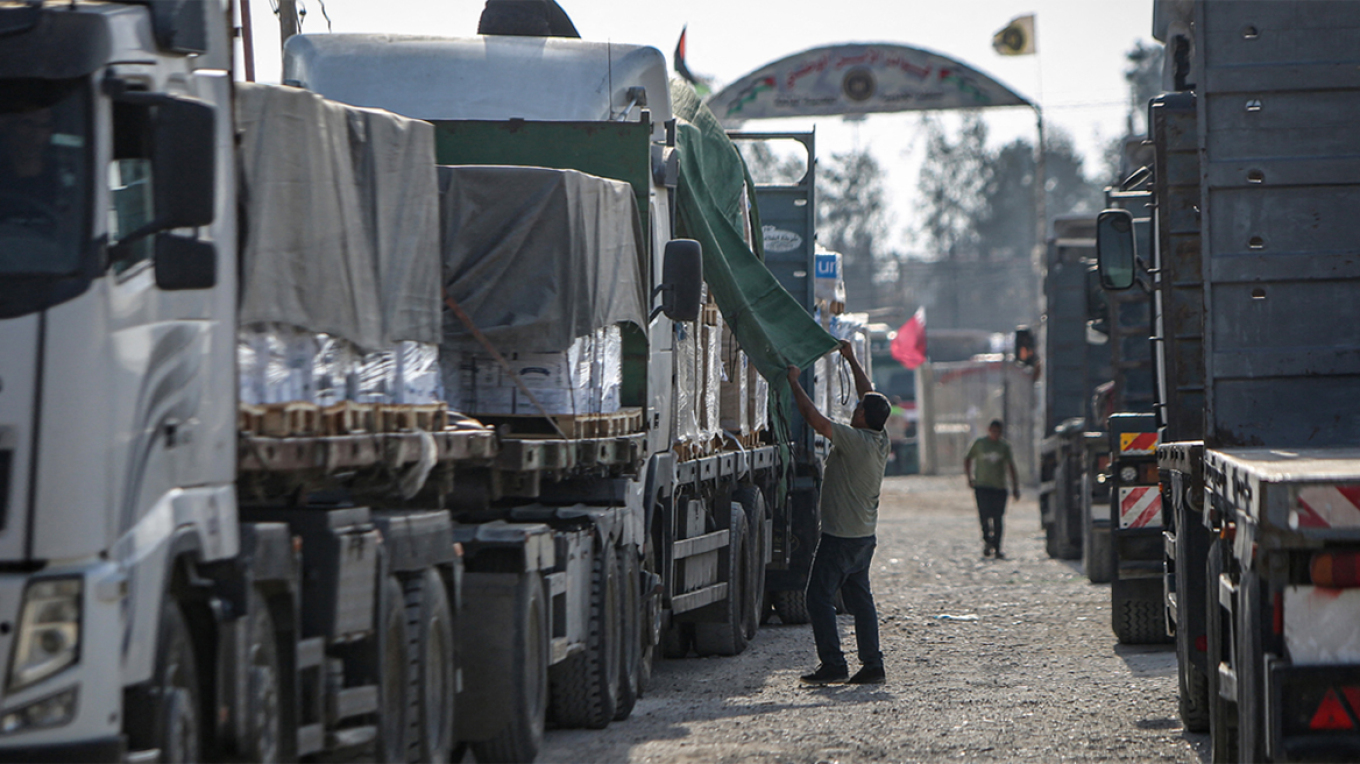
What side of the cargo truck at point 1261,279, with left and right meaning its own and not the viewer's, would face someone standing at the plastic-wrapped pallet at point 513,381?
left

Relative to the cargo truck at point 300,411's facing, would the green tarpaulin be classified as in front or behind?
behind

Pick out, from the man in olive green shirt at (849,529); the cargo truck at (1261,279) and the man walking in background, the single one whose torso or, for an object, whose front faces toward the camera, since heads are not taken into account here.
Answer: the man walking in background

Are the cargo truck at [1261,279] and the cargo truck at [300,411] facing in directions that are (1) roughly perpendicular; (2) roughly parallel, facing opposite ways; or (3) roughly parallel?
roughly parallel, facing opposite ways

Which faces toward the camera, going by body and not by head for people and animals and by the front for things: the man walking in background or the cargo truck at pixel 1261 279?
the man walking in background

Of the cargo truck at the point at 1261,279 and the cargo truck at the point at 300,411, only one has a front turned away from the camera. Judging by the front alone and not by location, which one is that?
the cargo truck at the point at 1261,279

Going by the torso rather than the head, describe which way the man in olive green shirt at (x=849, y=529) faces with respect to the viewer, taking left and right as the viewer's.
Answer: facing away from the viewer and to the left of the viewer

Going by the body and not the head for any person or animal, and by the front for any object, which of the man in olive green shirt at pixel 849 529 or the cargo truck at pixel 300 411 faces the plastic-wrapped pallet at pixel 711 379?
the man in olive green shirt

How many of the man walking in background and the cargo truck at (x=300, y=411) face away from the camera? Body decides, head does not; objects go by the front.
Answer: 0

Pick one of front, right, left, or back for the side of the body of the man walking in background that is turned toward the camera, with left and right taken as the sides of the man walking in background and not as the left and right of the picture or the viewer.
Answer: front

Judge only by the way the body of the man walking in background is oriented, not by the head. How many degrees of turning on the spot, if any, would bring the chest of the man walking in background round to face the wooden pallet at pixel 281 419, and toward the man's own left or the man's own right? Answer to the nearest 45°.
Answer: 0° — they already face it

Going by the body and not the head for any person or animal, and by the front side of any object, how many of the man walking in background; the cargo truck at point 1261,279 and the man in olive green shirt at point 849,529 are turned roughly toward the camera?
1

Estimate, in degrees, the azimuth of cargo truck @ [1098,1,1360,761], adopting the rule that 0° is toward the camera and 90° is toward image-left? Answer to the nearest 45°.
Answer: approximately 180°

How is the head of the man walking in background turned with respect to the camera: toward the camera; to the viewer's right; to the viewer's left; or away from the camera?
toward the camera

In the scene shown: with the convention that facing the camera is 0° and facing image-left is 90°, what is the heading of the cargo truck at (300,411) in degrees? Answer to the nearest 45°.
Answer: approximately 45°

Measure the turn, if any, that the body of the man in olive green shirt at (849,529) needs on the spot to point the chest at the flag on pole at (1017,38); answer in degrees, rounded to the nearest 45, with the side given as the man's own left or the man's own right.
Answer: approximately 45° to the man's own right

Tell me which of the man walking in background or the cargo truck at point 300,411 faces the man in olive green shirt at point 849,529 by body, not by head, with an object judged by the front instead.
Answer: the man walking in background

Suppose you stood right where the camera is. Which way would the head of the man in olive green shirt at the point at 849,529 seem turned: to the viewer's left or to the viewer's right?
to the viewer's left

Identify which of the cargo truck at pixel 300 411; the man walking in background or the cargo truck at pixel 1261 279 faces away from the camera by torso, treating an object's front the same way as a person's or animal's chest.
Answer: the cargo truck at pixel 1261 279

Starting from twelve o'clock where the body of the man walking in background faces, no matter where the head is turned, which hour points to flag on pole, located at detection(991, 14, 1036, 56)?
The flag on pole is roughly at 6 o'clock from the man walking in background.
